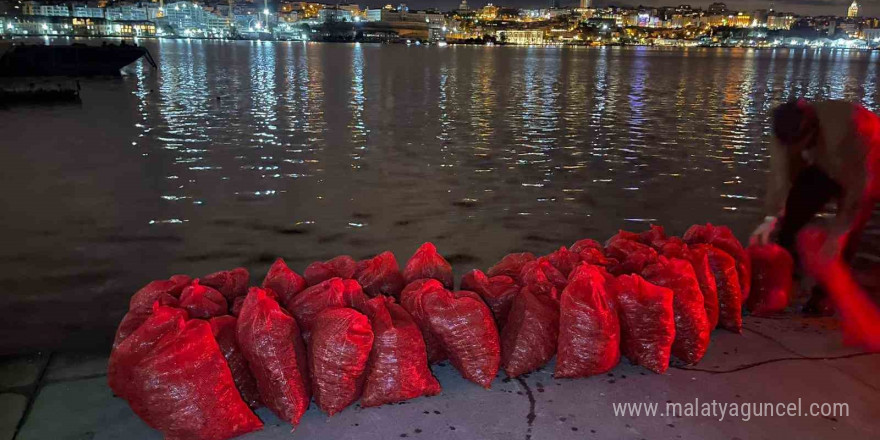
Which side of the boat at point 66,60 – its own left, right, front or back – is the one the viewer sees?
right

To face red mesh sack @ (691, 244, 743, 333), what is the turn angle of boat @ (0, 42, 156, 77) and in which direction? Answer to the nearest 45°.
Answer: approximately 90° to its right

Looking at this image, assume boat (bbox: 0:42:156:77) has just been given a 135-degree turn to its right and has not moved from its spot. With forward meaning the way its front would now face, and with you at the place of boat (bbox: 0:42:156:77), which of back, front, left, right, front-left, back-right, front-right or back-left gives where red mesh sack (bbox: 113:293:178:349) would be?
front-left

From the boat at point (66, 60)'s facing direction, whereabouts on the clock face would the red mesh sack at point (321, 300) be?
The red mesh sack is roughly at 3 o'clock from the boat.

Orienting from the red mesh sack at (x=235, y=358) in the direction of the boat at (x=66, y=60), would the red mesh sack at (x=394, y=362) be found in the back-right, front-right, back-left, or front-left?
back-right

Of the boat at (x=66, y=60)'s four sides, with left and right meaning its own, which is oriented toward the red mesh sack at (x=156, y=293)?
right

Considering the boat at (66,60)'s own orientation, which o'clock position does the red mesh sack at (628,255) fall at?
The red mesh sack is roughly at 3 o'clock from the boat.

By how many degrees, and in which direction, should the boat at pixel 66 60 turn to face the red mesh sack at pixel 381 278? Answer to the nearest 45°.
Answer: approximately 90° to its right

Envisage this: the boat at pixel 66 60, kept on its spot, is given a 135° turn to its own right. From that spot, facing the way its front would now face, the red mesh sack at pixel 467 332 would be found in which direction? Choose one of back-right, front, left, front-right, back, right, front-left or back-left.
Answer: front-left

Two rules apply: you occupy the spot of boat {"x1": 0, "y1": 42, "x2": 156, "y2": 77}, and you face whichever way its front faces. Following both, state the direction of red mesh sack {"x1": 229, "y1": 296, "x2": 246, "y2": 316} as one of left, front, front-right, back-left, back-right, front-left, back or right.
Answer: right

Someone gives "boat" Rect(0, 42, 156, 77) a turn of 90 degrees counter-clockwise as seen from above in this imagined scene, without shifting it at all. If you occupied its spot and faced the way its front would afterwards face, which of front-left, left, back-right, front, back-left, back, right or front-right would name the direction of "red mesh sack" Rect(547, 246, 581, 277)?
back
